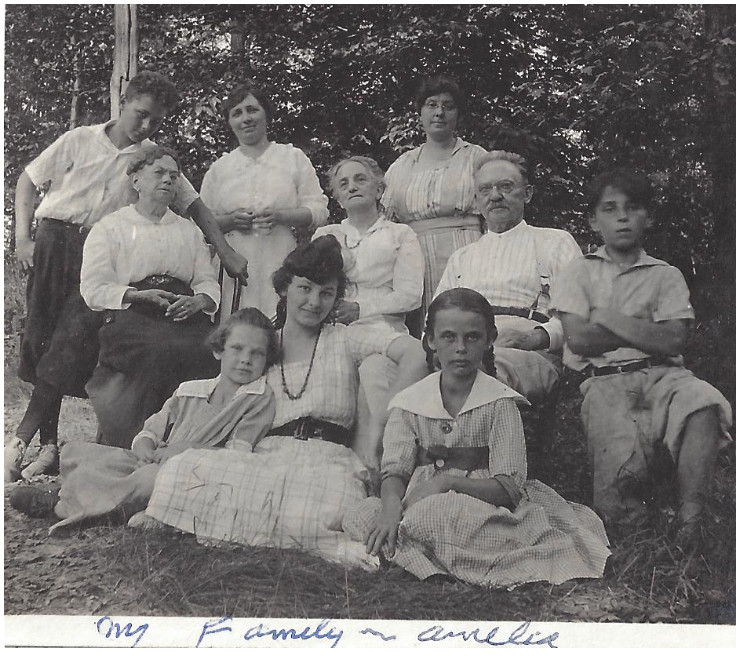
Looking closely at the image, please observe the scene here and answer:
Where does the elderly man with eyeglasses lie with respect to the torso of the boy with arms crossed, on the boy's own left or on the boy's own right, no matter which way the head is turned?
on the boy's own right

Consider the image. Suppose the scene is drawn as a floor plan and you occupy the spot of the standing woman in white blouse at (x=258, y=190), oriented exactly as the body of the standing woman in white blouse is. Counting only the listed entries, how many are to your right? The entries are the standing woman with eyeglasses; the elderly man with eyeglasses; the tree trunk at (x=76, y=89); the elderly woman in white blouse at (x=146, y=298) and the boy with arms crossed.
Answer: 2

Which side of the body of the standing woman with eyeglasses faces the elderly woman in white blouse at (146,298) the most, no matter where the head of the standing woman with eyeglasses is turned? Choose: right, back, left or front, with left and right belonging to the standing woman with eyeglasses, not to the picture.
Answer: right

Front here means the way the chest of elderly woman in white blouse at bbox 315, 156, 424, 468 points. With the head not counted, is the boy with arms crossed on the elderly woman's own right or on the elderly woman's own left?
on the elderly woman's own left

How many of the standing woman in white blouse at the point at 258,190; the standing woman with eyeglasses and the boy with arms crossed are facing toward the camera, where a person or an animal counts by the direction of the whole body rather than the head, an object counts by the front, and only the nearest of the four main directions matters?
3

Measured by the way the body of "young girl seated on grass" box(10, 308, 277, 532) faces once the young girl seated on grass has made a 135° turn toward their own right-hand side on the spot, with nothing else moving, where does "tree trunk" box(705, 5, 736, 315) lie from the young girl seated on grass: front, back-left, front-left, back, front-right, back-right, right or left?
right

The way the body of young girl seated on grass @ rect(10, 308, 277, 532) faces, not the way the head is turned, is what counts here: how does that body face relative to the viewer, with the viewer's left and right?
facing the viewer and to the left of the viewer

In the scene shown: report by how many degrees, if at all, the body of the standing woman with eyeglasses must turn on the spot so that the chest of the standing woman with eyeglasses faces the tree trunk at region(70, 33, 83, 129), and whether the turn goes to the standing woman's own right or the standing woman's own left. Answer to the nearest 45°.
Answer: approximately 90° to the standing woman's own right

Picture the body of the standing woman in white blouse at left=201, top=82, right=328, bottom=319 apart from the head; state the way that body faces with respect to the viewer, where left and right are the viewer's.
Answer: facing the viewer

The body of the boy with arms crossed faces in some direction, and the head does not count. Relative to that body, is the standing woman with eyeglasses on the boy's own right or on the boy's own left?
on the boy's own right

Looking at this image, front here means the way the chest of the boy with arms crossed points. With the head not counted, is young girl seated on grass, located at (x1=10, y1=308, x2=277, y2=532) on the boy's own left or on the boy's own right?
on the boy's own right

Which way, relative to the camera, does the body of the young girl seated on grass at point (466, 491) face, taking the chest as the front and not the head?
toward the camera

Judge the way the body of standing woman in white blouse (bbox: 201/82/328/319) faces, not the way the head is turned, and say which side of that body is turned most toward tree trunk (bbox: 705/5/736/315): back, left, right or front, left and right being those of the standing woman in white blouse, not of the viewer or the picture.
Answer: left
